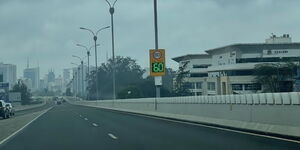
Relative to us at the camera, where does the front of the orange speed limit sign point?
facing the viewer
